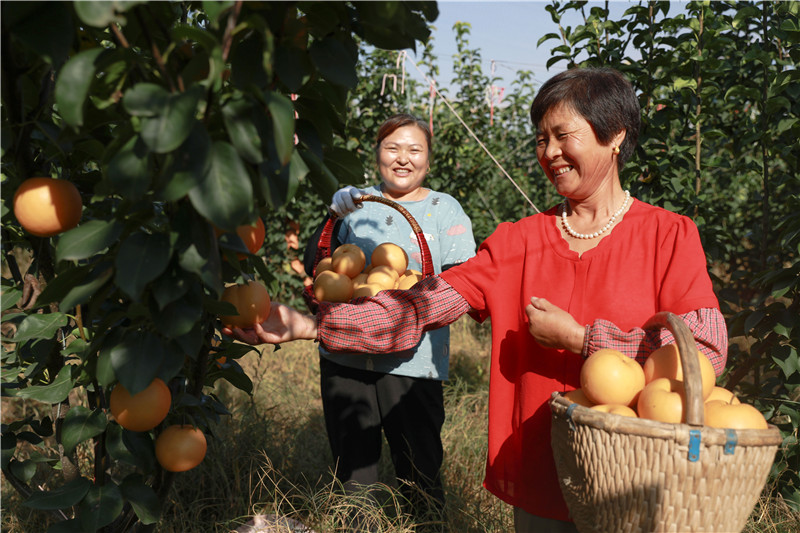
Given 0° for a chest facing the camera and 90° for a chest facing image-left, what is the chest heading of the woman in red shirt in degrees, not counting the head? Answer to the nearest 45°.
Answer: approximately 45°
